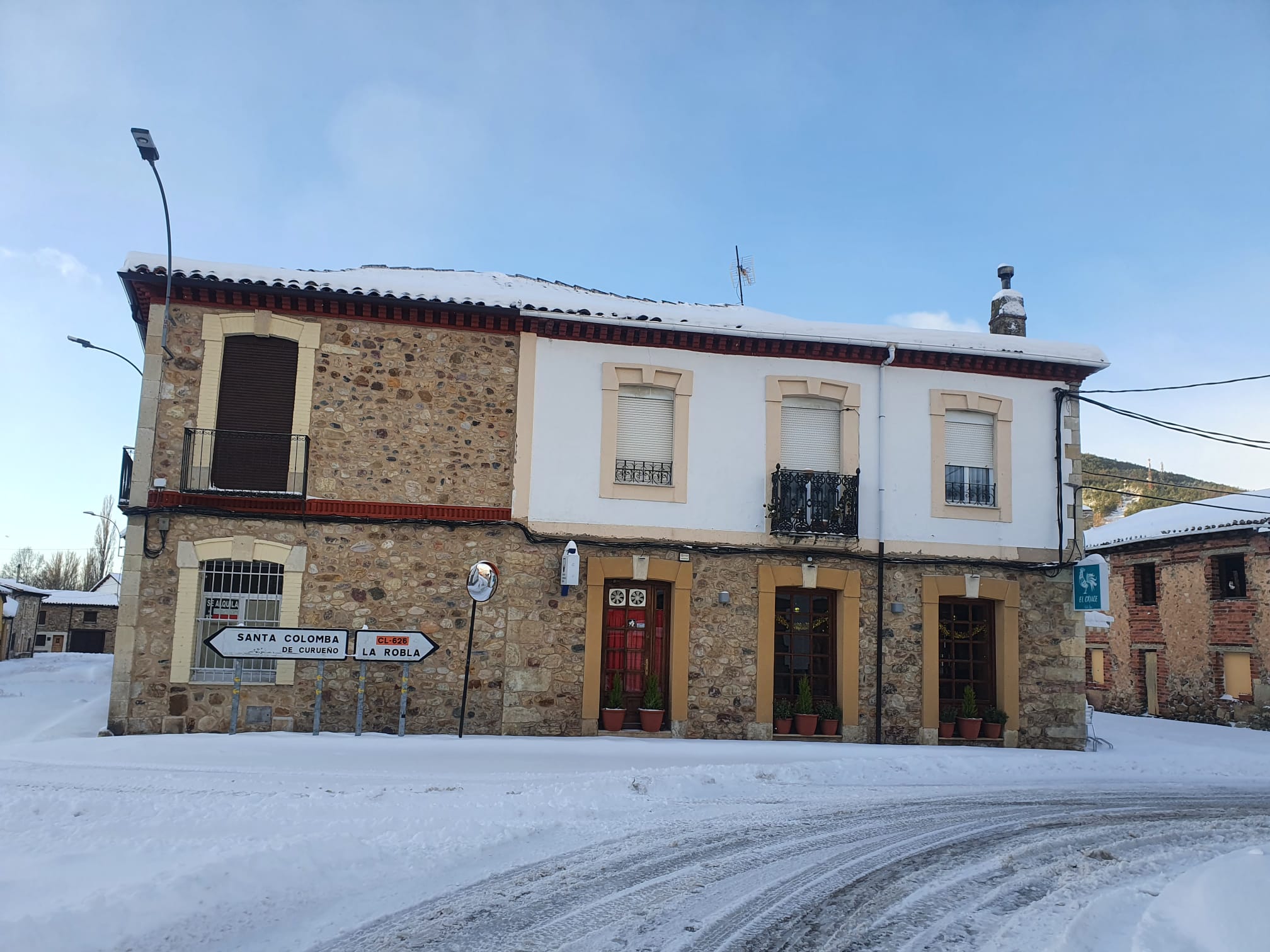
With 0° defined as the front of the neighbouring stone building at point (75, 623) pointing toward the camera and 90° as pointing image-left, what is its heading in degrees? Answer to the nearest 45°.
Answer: approximately 0°

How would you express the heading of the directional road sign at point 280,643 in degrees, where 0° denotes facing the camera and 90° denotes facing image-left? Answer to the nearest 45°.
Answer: approximately 0°

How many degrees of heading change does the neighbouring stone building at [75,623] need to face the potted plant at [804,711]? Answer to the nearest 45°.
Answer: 0° — it already faces it

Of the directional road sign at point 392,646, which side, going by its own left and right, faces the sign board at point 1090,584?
left
